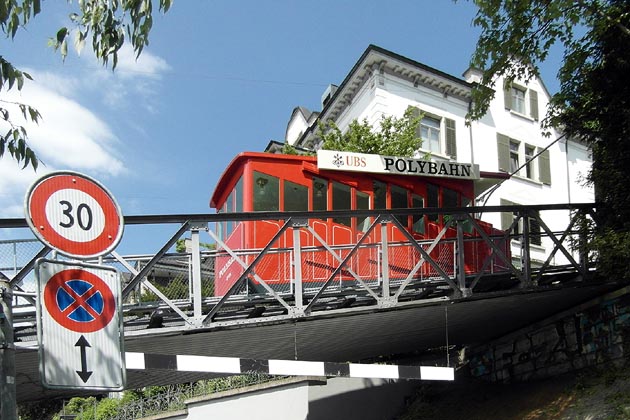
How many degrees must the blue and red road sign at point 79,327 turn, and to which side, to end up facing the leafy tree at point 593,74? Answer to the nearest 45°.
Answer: approximately 135° to its left

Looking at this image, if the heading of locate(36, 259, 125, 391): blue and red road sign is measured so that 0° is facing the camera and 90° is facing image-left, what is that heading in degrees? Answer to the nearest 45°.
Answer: approximately 0°

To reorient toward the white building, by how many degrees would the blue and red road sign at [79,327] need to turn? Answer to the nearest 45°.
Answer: approximately 135° to its left

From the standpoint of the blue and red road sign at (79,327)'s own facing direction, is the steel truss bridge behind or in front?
behind
